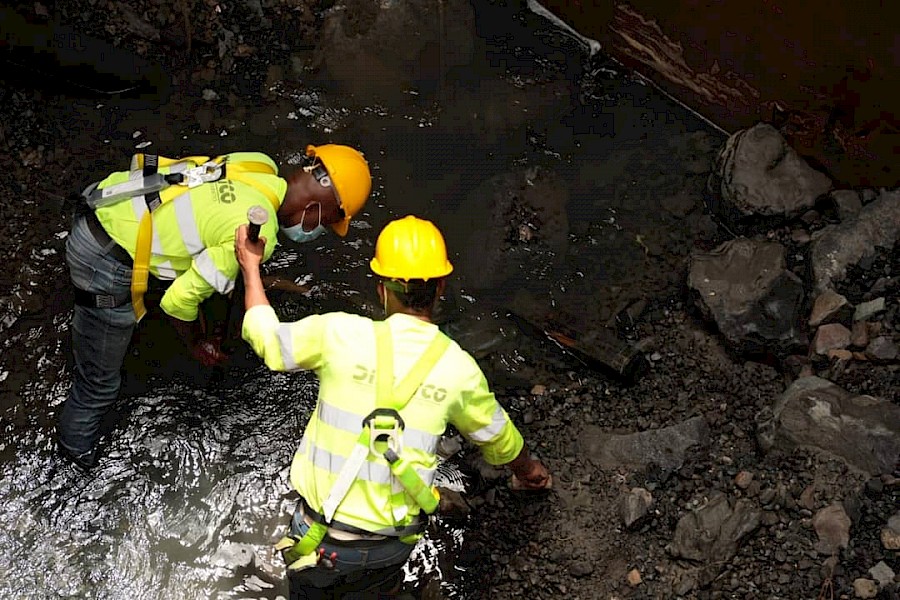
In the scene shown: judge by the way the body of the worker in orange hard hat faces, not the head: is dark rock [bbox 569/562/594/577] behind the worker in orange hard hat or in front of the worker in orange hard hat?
in front

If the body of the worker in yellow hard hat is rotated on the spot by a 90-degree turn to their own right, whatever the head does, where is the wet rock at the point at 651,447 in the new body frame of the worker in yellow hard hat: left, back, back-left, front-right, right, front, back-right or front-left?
front-left

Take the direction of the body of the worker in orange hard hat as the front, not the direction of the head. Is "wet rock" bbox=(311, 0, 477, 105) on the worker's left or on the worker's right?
on the worker's left

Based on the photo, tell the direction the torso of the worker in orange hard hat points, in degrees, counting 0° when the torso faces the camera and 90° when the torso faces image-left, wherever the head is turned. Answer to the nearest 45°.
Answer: approximately 270°

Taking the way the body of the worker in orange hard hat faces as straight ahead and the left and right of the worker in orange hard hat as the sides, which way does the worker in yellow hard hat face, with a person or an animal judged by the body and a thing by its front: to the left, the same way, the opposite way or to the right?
to the left

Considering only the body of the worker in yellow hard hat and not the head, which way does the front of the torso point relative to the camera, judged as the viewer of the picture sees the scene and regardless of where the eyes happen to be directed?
away from the camera

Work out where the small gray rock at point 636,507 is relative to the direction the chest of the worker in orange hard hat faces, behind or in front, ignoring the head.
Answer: in front

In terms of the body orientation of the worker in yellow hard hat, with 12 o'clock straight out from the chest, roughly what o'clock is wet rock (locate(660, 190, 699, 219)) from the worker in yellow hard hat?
The wet rock is roughly at 1 o'clock from the worker in yellow hard hat.

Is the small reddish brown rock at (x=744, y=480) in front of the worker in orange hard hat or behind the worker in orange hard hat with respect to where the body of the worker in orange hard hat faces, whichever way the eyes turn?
in front

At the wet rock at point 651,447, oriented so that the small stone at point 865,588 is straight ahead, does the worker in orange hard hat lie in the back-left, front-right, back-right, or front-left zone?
back-right

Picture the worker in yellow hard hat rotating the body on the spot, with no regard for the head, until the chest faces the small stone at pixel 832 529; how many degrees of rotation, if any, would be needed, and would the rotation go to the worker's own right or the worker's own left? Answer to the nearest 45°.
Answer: approximately 90° to the worker's own right

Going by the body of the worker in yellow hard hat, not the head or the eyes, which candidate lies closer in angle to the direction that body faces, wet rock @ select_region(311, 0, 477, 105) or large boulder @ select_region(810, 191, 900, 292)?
the wet rock

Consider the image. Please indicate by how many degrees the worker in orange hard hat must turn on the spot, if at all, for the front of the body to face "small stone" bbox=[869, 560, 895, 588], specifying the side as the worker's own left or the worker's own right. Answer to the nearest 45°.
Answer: approximately 45° to the worker's own right

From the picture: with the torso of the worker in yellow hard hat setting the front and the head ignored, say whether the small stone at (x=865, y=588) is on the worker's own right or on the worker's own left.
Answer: on the worker's own right

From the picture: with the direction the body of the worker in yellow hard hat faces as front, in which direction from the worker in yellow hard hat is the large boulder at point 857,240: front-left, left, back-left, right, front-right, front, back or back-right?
front-right

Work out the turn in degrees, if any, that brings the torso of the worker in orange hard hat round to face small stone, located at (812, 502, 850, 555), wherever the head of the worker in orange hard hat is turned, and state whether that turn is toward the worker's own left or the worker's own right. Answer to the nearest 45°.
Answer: approximately 45° to the worker's own right

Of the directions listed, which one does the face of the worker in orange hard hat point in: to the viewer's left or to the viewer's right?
to the viewer's right
